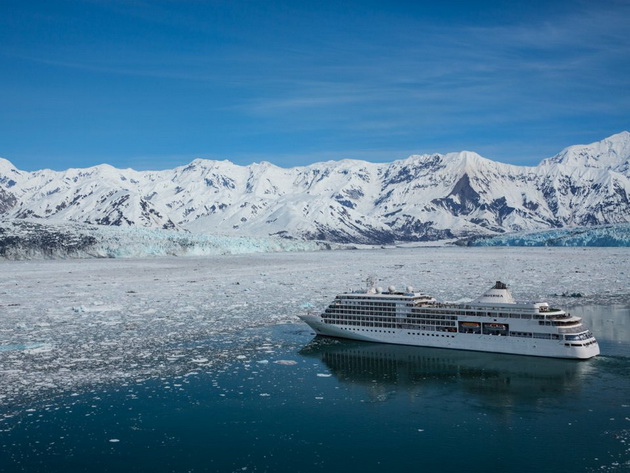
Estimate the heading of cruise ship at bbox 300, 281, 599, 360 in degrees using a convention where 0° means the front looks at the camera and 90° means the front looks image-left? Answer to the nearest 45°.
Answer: approximately 135°
